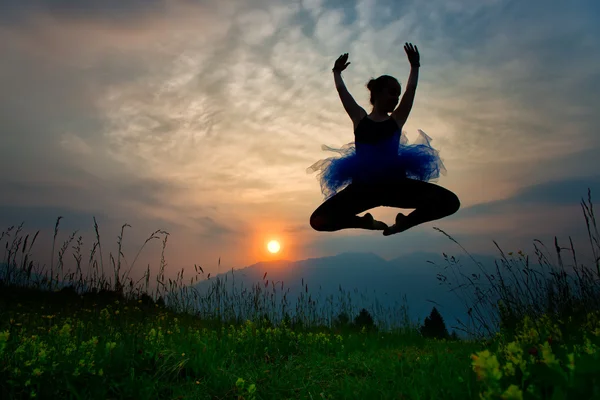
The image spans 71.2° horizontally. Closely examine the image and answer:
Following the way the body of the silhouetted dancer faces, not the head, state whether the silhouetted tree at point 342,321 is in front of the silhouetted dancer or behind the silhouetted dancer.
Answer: behind

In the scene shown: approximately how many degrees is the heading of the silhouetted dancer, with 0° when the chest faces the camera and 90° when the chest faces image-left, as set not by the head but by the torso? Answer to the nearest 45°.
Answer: approximately 0°

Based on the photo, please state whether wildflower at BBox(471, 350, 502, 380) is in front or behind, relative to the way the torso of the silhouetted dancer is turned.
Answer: in front

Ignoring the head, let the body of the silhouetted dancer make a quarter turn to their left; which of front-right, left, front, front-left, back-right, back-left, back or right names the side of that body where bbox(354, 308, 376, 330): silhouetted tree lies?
left
